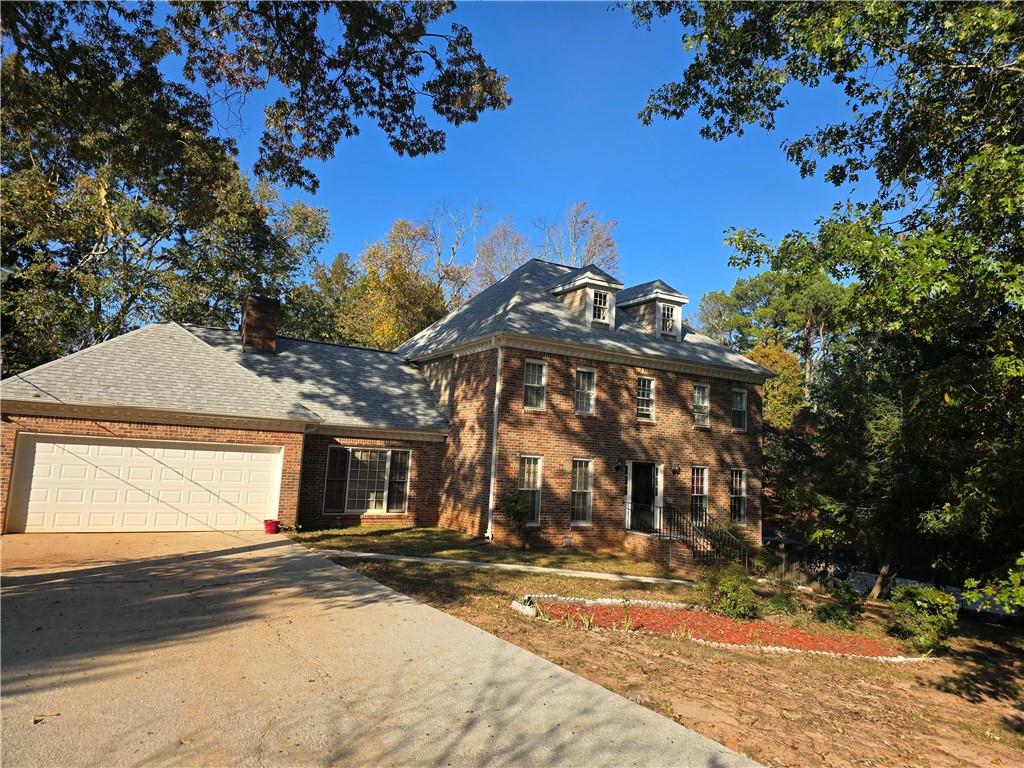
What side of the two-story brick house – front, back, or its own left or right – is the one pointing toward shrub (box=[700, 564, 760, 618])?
front

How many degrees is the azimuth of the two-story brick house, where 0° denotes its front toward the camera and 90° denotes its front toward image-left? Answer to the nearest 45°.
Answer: approximately 315°

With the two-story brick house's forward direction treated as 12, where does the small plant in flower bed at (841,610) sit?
The small plant in flower bed is roughly at 12 o'clock from the two-story brick house.

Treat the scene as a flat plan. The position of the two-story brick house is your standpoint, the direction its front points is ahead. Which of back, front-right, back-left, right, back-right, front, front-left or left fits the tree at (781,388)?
left

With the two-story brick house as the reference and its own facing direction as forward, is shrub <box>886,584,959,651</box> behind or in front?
in front

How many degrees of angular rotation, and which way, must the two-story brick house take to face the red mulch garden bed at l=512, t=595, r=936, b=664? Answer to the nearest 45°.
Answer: approximately 45° to its right

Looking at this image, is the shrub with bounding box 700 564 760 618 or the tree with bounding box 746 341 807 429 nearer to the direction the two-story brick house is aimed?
the shrub
